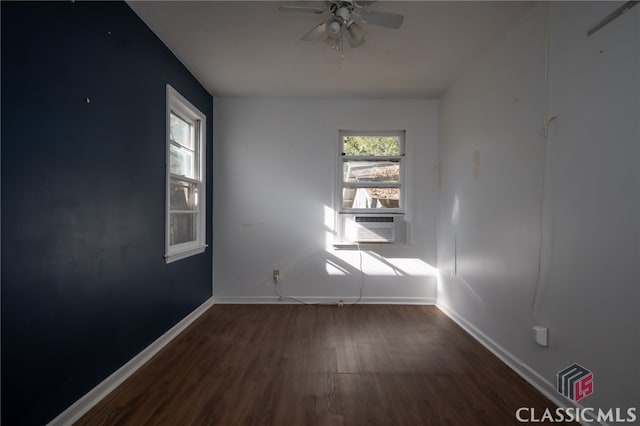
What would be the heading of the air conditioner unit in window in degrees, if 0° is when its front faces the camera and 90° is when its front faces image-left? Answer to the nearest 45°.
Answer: approximately 0°

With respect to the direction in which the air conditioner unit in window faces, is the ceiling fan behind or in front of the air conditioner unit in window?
in front
